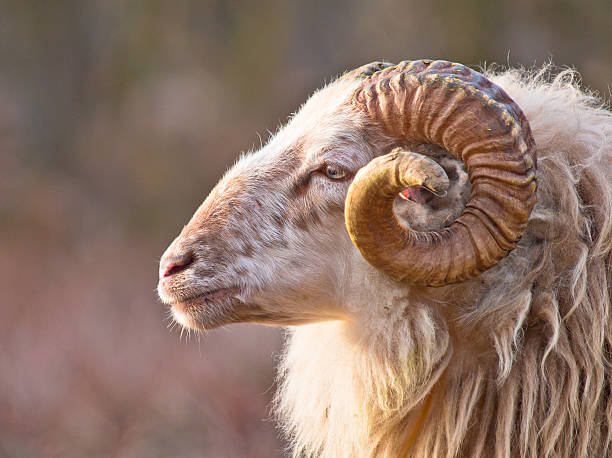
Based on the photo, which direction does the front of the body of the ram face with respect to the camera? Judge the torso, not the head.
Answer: to the viewer's left
